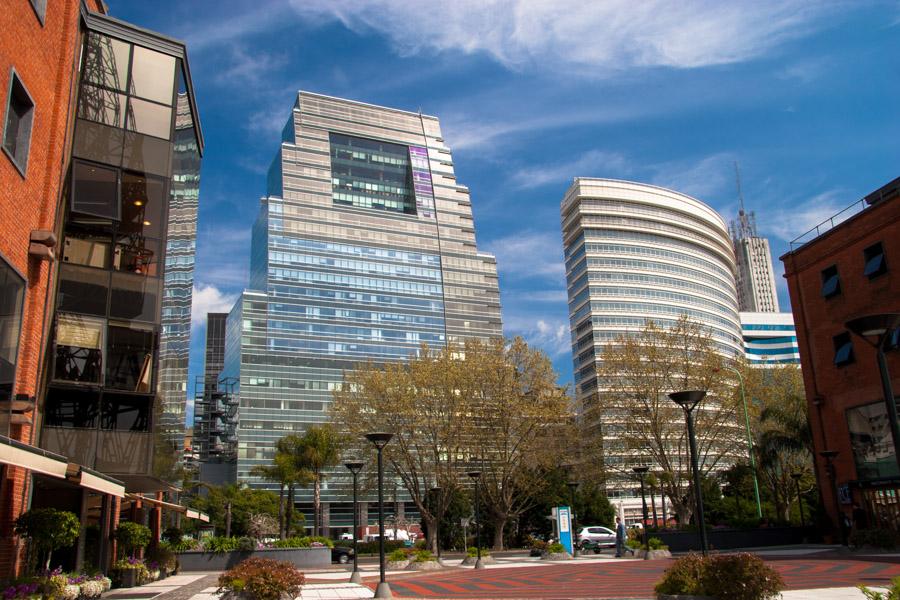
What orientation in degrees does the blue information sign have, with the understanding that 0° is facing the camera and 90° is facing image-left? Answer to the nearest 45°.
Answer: approximately 0°

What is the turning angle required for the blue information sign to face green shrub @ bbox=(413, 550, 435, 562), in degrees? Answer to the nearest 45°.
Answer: approximately 45° to its right

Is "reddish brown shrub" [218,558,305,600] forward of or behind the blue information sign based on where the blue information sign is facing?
forward

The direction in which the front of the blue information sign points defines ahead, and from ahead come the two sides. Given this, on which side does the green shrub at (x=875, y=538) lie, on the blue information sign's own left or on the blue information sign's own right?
on the blue information sign's own left

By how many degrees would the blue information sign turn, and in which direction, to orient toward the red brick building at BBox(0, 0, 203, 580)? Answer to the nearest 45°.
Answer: approximately 45° to its right

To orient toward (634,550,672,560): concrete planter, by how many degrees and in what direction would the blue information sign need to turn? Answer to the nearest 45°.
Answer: approximately 45° to its left

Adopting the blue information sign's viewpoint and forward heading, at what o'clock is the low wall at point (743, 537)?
The low wall is roughly at 9 o'clock from the blue information sign.

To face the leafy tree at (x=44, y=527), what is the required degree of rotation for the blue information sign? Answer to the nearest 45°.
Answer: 0° — it already faces it

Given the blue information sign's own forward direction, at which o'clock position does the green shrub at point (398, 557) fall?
The green shrub is roughly at 2 o'clock from the blue information sign.

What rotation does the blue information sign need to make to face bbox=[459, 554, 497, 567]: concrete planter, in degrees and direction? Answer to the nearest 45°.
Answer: approximately 45° to its right

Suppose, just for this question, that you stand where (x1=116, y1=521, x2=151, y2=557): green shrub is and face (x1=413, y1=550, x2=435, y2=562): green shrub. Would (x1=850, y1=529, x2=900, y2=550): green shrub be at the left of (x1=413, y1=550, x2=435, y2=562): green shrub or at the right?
right

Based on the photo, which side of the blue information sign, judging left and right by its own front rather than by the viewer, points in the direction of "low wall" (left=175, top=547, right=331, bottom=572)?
right

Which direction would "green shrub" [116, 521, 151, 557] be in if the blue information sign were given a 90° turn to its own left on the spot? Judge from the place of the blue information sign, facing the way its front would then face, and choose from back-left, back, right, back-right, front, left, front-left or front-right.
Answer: back-right
